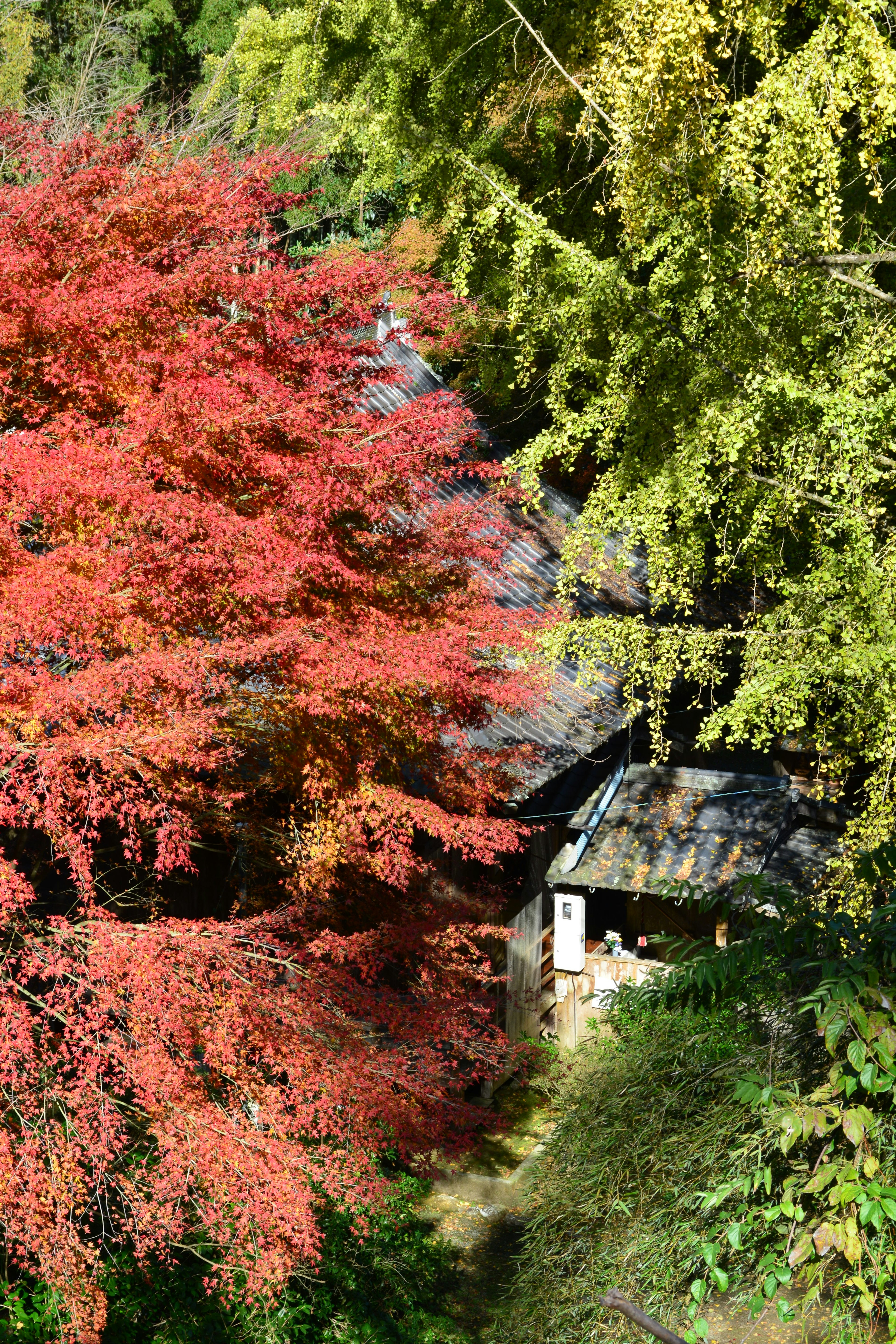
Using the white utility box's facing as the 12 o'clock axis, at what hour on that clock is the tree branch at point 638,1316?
The tree branch is roughly at 12 o'clock from the white utility box.

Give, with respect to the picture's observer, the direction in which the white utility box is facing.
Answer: facing the viewer

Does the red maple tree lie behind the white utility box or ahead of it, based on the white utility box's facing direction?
ahead
